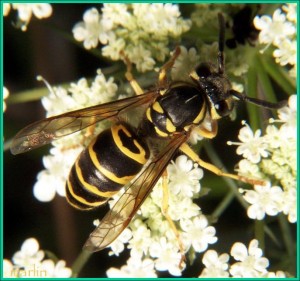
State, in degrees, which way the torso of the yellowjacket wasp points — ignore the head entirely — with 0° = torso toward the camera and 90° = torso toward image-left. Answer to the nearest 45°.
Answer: approximately 225°

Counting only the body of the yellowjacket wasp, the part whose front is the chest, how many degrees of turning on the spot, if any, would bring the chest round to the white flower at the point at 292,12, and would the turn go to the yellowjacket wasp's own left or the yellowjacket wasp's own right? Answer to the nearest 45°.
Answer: approximately 45° to the yellowjacket wasp's own right

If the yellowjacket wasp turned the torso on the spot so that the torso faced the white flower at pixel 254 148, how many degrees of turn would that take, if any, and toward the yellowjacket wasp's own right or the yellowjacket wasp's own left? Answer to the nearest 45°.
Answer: approximately 45° to the yellowjacket wasp's own right
